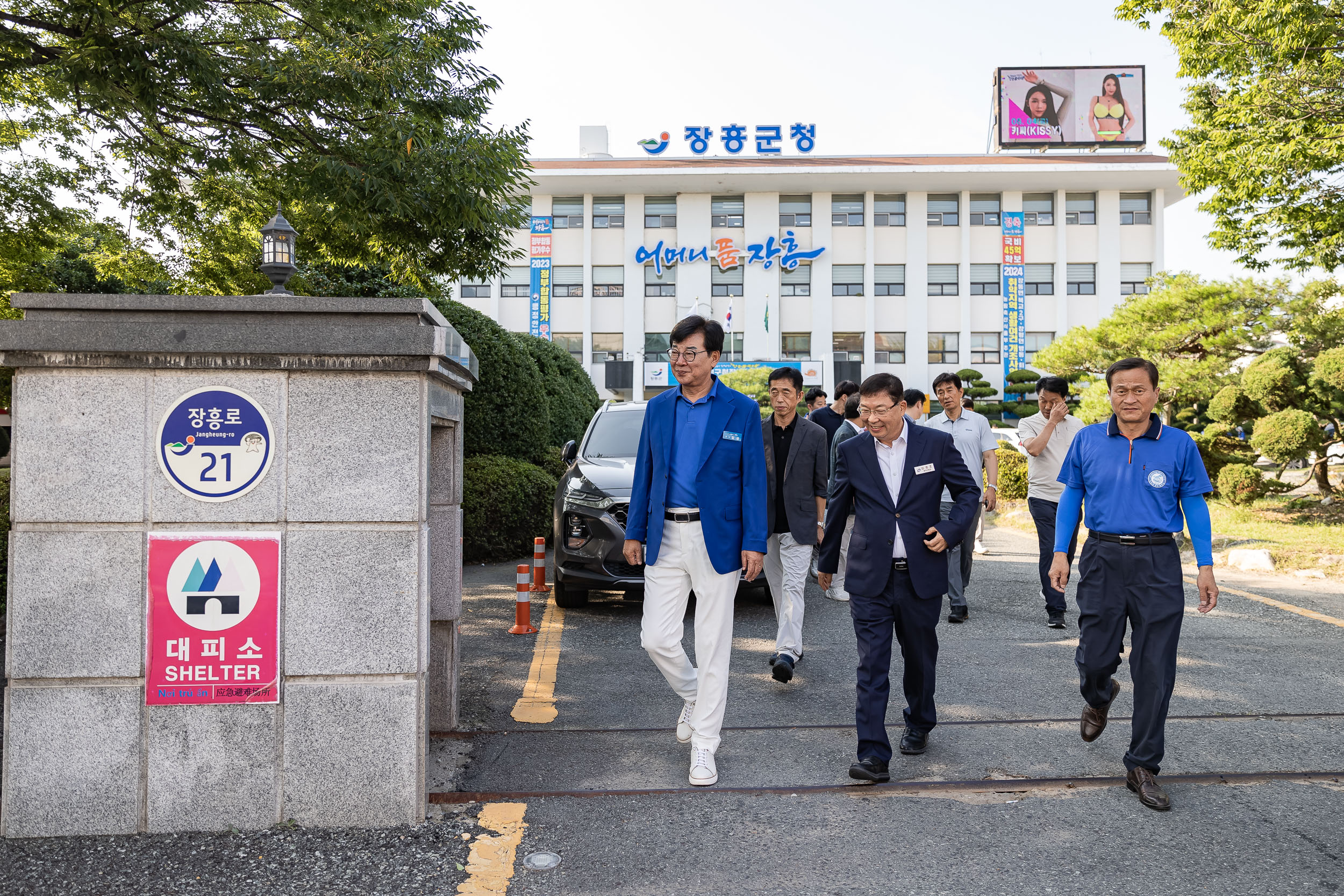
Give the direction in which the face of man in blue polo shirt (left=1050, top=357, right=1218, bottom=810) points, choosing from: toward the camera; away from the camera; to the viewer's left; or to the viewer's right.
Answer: toward the camera

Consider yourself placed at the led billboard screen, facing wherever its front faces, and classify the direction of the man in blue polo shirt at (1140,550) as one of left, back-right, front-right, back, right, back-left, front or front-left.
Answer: front

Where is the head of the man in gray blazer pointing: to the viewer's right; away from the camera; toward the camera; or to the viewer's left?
toward the camera

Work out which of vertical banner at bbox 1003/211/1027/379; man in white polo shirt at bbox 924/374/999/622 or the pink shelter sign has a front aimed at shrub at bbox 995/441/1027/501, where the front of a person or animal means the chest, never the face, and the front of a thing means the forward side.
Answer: the vertical banner

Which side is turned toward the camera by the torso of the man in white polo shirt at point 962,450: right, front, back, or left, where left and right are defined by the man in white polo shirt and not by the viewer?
front

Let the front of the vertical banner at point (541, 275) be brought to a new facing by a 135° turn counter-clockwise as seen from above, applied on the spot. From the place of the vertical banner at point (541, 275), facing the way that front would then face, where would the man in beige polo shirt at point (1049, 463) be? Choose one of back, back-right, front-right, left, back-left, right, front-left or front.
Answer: back-right

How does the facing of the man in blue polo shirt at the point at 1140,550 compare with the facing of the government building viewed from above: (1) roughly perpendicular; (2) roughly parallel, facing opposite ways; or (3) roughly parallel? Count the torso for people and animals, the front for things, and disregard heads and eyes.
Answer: roughly parallel

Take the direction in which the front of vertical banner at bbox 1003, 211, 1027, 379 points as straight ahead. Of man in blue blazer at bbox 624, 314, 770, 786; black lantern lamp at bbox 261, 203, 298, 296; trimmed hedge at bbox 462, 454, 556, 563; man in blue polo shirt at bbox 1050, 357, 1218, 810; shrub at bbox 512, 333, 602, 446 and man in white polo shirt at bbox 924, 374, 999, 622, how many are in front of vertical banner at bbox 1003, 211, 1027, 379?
6

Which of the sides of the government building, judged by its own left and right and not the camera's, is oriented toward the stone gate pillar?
front

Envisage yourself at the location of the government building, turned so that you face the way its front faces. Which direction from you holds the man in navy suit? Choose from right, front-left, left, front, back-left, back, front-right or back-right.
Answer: front

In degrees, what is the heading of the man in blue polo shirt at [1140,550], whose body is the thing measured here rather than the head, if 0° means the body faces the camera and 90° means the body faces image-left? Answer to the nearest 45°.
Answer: approximately 0°

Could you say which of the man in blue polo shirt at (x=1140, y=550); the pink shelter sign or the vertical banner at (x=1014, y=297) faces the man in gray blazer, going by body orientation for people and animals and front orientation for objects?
the vertical banner

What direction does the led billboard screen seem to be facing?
toward the camera

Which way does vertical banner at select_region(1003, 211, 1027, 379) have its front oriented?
toward the camera

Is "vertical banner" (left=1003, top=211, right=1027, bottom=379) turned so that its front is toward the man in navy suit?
yes

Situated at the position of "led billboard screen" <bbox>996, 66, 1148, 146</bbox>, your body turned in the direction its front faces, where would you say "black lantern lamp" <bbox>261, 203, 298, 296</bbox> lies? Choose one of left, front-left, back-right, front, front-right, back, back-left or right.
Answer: front

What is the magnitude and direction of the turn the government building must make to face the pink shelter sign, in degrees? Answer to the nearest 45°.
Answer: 0° — it already faces it

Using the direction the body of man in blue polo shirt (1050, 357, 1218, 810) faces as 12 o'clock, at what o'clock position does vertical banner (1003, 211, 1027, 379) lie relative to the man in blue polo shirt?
The vertical banner is roughly at 6 o'clock from the man in blue polo shirt.

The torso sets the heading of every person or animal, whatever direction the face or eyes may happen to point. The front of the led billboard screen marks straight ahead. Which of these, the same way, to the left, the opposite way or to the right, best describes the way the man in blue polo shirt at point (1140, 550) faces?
the same way
